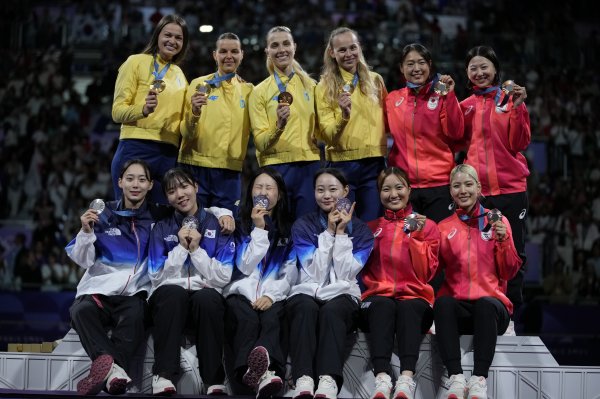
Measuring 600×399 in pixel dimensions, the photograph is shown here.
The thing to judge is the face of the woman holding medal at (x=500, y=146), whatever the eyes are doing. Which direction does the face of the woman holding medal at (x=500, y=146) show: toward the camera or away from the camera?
toward the camera

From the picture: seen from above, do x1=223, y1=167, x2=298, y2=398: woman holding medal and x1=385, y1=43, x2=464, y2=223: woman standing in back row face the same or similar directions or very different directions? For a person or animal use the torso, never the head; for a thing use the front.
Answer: same or similar directions

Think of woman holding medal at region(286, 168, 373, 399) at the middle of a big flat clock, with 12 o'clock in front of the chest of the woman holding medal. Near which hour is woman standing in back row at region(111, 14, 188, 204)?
The woman standing in back row is roughly at 4 o'clock from the woman holding medal.

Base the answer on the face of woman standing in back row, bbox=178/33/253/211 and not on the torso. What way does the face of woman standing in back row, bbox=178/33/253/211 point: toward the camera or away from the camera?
toward the camera

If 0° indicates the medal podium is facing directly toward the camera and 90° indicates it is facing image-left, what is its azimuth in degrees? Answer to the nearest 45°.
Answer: approximately 0°

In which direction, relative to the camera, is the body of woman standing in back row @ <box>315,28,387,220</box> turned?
toward the camera

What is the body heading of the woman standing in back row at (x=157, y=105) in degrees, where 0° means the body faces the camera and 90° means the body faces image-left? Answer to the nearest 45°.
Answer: approximately 315°

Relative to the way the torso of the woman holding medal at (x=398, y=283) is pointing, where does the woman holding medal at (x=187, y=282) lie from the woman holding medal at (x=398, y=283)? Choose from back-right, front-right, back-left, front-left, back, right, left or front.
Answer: right

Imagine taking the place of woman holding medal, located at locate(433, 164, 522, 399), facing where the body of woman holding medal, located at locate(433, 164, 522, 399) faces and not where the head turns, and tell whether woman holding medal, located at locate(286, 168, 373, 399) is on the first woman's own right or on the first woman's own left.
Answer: on the first woman's own right

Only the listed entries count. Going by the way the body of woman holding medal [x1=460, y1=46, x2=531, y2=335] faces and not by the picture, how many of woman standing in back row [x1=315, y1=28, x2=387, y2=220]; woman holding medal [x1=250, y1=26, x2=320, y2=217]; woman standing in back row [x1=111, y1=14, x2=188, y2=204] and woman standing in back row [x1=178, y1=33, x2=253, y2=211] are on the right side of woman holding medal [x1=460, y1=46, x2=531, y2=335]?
4

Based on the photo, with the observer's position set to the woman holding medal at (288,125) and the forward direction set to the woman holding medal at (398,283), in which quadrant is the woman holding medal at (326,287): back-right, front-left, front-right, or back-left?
front-right

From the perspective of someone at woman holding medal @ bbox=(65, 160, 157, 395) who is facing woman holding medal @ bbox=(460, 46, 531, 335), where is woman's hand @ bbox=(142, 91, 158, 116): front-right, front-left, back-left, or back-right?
front-left

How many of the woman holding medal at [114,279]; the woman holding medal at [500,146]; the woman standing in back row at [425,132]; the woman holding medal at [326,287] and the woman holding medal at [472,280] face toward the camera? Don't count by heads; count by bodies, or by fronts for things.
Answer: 5

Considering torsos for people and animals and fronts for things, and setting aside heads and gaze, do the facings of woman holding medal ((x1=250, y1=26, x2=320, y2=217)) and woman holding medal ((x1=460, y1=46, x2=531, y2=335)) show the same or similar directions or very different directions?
same or similar directions

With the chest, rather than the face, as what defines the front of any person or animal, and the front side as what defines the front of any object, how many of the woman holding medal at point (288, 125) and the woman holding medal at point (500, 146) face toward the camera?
2

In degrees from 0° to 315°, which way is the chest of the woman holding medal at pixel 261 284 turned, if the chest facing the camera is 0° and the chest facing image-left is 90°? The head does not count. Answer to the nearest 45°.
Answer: approximately 0°

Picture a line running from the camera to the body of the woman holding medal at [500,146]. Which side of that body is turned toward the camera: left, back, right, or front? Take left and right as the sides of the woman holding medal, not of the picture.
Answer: front
